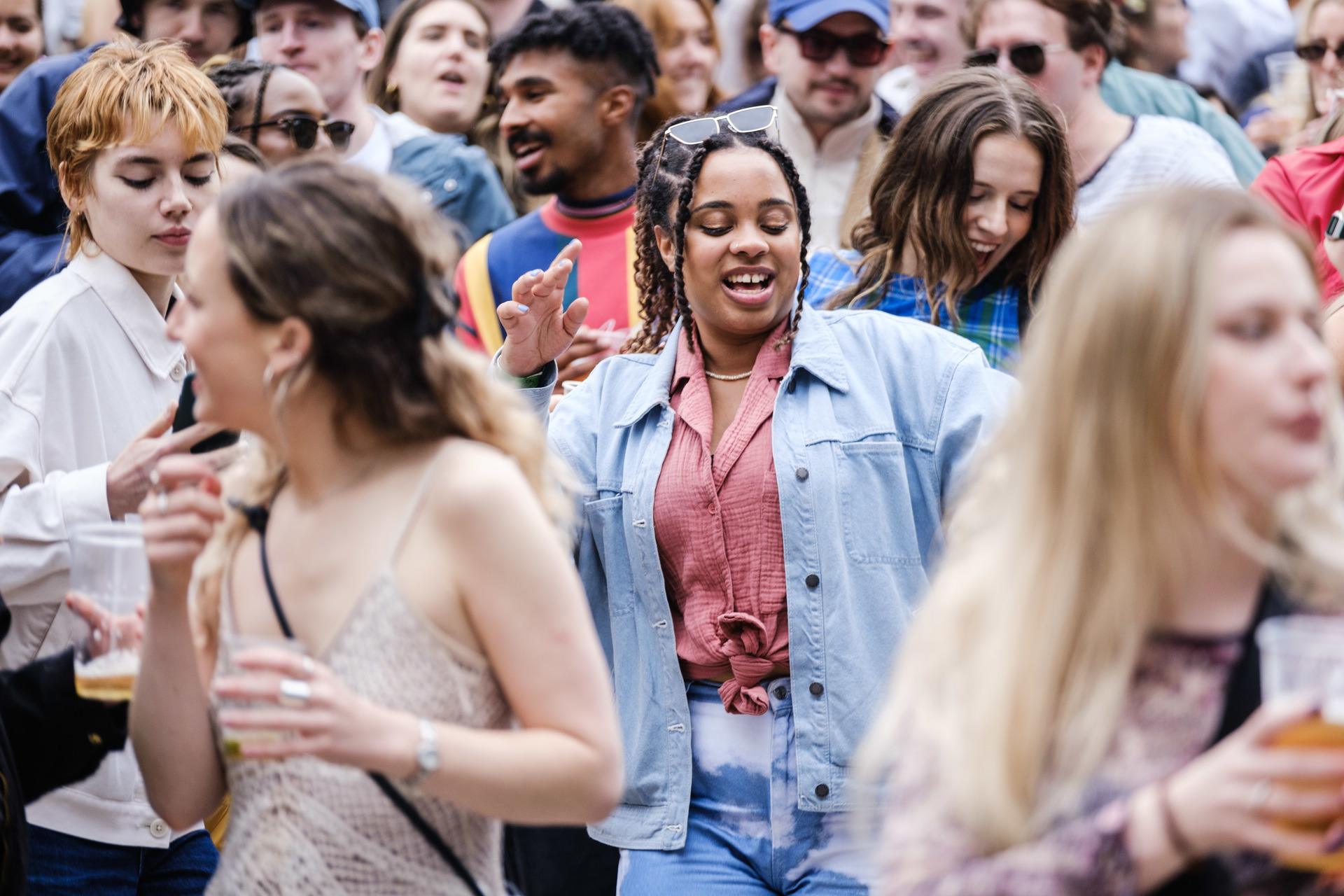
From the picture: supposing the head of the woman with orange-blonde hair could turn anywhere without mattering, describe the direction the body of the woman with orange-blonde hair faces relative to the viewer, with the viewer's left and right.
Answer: facing the viewer and to the right of the viewer

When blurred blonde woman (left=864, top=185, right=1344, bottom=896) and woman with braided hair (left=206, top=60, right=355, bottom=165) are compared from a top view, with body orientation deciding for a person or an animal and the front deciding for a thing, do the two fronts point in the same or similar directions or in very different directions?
same or similar directions

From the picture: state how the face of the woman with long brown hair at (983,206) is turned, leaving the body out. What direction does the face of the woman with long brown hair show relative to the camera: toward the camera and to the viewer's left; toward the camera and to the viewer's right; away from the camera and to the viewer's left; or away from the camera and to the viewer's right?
toward the camera and to the viewer's right

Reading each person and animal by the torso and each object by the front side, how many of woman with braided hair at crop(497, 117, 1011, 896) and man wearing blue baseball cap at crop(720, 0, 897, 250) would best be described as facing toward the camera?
2

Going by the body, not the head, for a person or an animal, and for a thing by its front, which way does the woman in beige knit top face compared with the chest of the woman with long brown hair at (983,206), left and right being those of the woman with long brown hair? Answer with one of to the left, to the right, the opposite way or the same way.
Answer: to the right

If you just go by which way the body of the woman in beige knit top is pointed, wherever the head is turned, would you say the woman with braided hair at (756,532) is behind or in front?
behind

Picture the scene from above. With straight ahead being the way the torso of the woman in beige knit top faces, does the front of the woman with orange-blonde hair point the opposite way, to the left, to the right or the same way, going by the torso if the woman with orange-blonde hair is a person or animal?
to the left

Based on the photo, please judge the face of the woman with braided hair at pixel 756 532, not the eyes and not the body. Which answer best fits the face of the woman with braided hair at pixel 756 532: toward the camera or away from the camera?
toward the camera

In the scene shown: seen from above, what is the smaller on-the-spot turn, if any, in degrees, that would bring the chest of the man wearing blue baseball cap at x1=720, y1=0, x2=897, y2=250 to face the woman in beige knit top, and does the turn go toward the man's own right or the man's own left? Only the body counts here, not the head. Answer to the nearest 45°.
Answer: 0° — they already face them

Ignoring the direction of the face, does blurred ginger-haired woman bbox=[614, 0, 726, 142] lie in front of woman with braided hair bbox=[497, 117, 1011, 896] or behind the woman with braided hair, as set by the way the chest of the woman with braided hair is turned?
behind

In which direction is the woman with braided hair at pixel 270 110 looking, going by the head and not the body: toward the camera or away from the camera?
toward the camera

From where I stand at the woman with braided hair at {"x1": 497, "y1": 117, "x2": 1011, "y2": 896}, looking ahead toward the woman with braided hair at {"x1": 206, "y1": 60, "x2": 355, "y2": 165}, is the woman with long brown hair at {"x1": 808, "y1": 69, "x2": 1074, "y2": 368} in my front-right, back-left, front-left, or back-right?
front-right

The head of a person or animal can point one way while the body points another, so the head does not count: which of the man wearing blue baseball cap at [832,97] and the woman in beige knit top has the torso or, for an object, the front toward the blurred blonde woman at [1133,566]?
the man wearing blue baseball cap

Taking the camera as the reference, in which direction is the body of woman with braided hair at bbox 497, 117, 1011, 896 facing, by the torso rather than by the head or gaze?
toward the camera

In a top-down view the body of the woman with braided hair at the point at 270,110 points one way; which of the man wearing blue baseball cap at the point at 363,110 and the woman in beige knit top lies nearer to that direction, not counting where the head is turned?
the woman in beige knit top

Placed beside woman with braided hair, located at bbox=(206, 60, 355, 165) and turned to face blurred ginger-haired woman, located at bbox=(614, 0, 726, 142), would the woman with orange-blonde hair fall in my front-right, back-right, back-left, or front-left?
back-right

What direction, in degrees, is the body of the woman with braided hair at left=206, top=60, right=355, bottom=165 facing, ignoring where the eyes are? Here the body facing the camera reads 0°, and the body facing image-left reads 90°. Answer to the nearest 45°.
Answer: approximately 315°
